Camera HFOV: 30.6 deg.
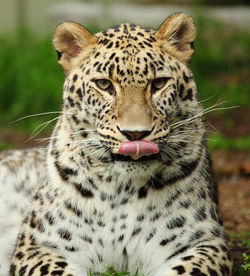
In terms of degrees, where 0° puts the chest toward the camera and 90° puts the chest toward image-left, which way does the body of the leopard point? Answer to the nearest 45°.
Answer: approximately 0°
